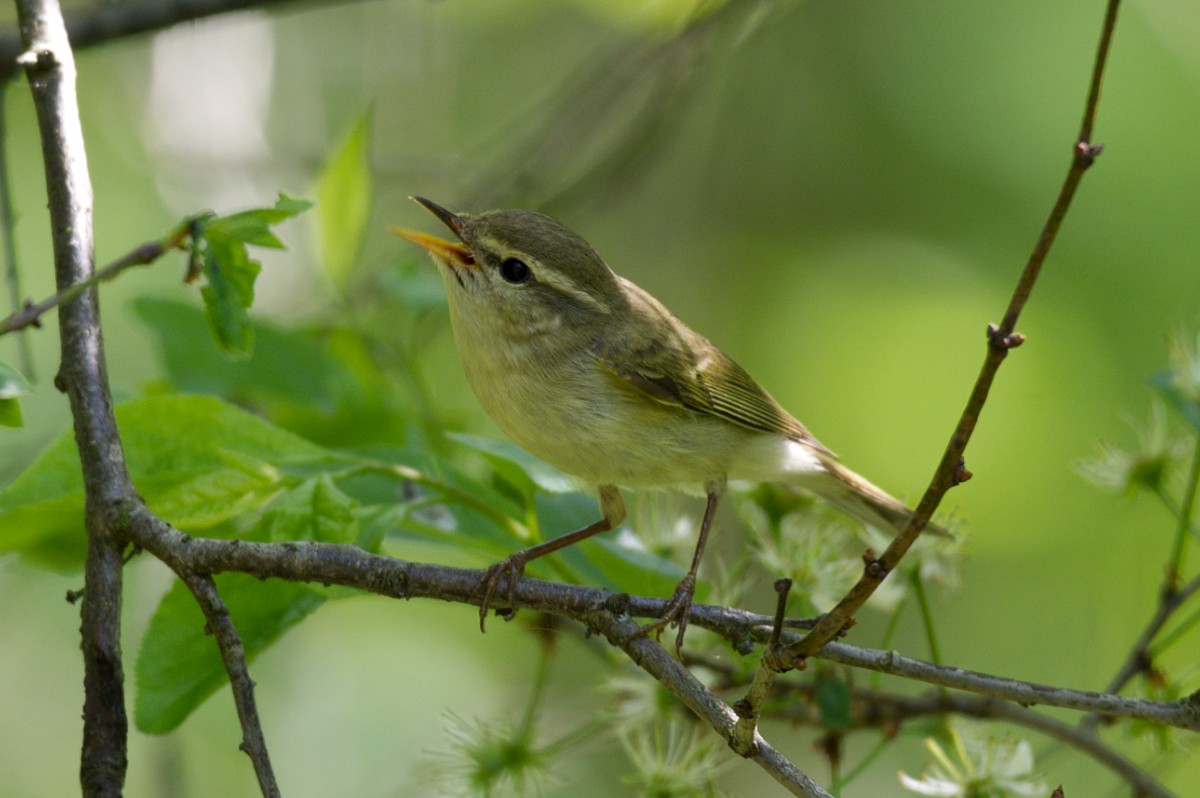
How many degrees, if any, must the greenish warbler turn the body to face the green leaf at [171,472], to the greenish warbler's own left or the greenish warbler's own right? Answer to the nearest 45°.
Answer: approximately 45° to the greenish warbler's own left

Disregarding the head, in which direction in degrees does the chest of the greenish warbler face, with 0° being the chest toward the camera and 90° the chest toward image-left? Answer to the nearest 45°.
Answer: approximately 90°

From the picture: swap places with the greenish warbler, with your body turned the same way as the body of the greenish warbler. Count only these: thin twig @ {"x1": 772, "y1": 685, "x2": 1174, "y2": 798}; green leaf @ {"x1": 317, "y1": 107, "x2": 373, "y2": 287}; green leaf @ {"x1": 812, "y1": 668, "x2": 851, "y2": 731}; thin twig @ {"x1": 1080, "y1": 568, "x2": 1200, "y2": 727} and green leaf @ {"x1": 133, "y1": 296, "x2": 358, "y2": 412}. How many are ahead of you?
2

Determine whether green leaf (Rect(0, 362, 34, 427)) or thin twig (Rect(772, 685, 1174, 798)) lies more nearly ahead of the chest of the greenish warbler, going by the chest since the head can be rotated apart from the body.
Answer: the green leaf

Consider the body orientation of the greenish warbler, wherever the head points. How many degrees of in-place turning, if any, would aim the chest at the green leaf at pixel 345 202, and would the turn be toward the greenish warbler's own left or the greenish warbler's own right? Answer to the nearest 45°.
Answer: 0° — it already faces it
